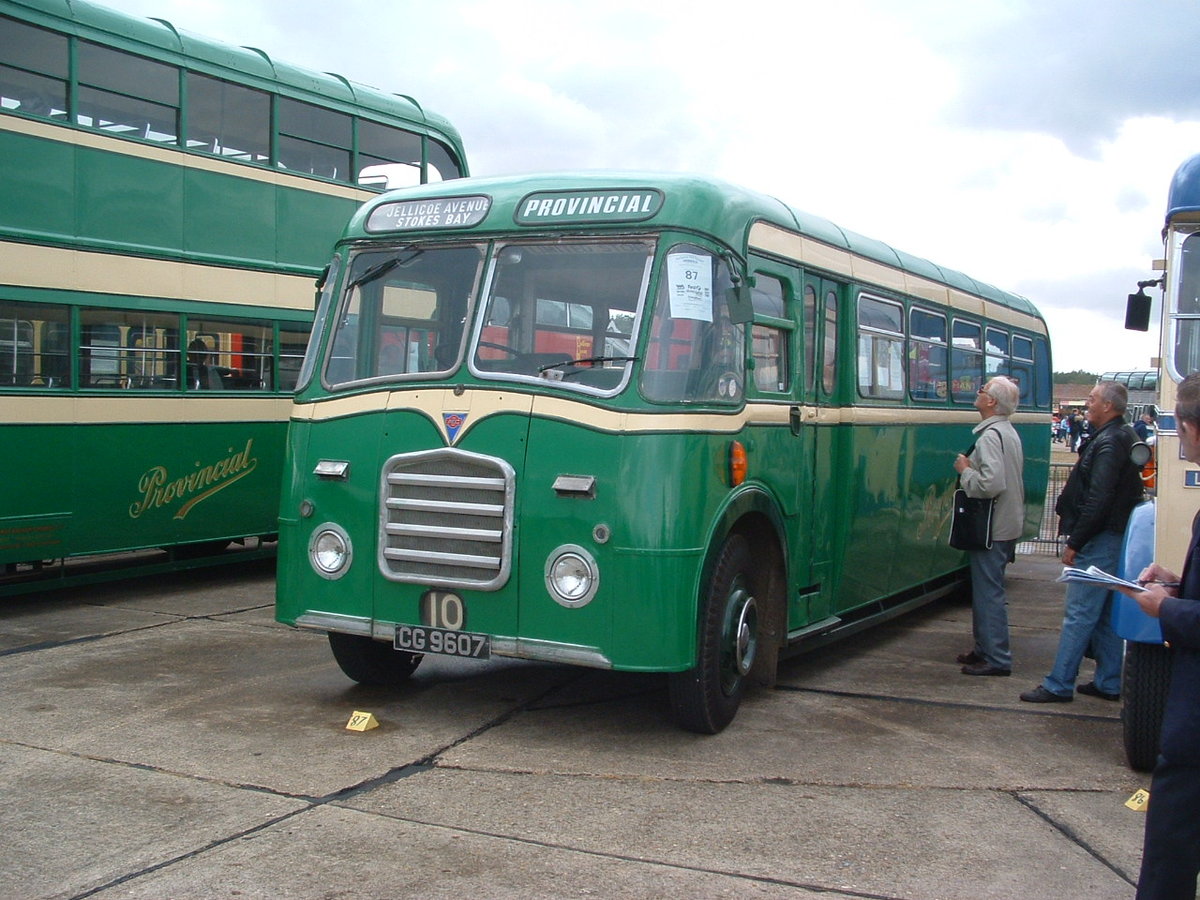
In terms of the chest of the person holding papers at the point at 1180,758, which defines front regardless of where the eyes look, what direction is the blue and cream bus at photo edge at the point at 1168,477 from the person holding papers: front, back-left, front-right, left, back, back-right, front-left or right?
right

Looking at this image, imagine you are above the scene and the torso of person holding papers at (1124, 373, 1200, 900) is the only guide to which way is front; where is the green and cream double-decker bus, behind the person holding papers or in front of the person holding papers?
in front

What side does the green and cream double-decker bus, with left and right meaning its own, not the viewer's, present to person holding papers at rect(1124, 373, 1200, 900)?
left

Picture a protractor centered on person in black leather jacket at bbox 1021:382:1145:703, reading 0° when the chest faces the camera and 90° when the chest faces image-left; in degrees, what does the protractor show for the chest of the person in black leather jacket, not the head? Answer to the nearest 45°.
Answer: approximately 90°

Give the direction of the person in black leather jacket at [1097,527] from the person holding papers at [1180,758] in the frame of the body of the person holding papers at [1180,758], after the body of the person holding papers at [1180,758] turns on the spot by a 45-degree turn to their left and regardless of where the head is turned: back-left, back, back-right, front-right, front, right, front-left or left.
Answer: back-right

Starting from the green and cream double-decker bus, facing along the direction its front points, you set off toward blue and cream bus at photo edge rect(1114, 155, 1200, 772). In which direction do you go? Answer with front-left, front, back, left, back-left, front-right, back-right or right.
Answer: left

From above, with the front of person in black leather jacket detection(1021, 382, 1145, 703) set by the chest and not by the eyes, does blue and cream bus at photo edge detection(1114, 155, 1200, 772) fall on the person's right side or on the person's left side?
on the person's left side

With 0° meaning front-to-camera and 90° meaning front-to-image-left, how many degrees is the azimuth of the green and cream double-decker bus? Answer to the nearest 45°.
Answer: approximately 45°

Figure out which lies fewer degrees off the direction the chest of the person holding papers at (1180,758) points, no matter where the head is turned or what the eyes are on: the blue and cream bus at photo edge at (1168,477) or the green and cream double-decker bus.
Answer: the green and cream double-decker bus

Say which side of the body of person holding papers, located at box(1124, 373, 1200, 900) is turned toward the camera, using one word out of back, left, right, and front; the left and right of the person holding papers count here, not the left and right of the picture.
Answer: left
